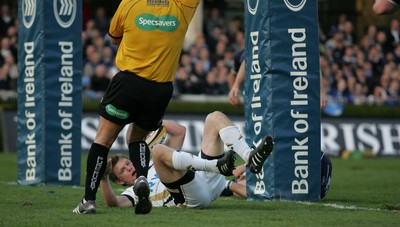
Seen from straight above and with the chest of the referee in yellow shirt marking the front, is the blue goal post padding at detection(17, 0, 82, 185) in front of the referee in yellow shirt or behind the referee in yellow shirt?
in front

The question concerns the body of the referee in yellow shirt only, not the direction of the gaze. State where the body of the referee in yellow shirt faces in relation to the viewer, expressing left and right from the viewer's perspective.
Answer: facing away from the viewer and to the left of the viewer

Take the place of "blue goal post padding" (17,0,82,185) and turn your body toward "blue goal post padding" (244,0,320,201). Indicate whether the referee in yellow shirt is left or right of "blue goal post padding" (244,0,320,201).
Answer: right

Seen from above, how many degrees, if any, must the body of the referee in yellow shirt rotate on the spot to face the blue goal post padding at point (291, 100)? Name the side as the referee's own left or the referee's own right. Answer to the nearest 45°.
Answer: approximately 90° to the referee's own right
